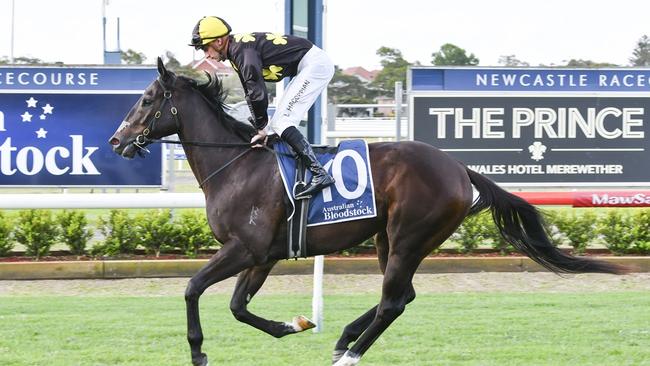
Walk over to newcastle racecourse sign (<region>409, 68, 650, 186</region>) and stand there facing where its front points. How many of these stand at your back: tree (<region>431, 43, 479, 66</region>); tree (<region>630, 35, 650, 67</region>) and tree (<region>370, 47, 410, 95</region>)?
3

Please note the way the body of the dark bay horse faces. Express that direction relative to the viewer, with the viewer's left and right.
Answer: facing to the left of the viewer

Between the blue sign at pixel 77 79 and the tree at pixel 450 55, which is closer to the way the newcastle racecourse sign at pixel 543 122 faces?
the blue sign

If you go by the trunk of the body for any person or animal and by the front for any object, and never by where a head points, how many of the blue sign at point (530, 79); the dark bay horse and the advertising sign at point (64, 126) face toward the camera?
2

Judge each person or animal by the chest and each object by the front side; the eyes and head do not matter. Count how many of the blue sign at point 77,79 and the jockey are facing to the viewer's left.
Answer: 1

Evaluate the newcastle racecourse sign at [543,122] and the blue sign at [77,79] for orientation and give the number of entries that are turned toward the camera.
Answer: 2

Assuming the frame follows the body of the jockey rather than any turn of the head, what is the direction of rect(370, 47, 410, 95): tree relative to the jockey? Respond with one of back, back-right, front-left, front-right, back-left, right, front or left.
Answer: right

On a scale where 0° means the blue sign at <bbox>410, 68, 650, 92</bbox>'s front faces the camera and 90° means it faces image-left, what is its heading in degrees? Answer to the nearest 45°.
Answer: approximately 0°

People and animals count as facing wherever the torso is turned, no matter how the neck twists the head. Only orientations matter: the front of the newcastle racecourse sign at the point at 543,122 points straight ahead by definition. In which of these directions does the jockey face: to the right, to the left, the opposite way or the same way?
to the right

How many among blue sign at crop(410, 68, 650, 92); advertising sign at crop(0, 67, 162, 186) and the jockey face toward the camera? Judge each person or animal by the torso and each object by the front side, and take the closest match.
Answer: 2

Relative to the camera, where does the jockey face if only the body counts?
to the viewer's left

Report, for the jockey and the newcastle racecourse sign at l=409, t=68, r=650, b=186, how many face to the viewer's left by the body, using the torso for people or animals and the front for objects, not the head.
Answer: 1

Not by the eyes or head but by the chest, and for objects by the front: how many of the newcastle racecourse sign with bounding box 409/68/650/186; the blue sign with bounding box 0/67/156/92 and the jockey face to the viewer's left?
1
